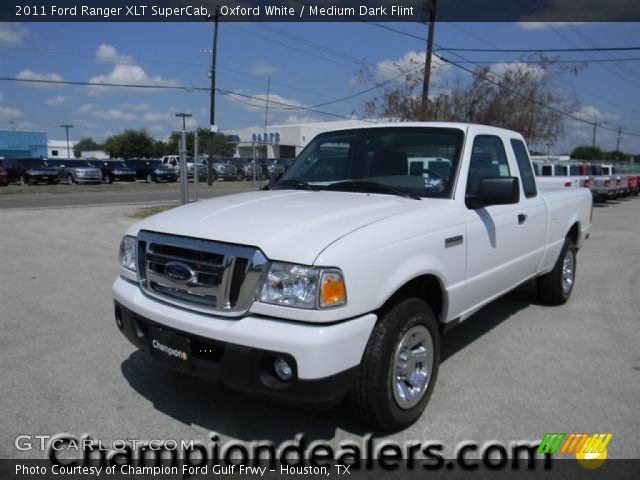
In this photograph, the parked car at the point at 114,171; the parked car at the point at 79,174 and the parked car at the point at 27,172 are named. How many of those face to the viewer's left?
0

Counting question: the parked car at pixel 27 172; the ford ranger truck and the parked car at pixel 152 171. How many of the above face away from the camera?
0

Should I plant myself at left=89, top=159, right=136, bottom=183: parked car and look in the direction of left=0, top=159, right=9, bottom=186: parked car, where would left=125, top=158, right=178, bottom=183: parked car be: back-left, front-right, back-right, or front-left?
back-left

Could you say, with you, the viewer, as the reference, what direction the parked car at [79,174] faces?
facing the viewer and to the right of the viewer

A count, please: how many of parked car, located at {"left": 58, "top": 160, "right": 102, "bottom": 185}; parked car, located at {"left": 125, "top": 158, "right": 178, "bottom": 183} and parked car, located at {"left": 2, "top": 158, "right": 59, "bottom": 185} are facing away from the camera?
0

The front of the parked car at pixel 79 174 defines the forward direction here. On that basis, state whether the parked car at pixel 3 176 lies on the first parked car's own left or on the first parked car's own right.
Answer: on the first parked car's own right

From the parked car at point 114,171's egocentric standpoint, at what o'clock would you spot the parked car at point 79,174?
the parked car at point 79,174 is roughly at 3 o'clock from the parked car at point 114,171.

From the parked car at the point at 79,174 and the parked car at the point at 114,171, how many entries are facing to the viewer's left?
0

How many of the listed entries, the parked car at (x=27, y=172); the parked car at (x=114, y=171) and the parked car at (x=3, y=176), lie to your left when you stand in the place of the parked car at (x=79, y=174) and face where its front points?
1

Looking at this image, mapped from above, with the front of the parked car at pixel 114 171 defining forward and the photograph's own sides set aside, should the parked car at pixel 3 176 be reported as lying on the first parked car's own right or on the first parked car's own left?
on the first parked car's own right

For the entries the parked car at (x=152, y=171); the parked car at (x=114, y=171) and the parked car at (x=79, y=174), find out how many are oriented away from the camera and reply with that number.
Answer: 0

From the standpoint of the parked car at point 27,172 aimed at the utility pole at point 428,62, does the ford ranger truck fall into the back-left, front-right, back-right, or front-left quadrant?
front-right

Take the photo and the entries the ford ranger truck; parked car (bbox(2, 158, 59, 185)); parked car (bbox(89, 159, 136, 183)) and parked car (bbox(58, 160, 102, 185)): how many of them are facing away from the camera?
0

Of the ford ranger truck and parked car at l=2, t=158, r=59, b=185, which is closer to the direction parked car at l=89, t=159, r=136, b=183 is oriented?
the ford ranger truck
